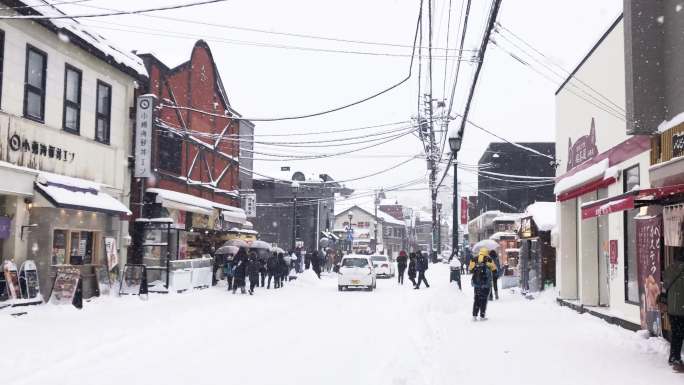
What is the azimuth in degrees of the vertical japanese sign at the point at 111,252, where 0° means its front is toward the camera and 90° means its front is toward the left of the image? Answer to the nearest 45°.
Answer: approximately 315°

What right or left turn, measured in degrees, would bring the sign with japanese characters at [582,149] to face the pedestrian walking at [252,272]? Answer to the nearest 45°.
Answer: approximately 45° to its right

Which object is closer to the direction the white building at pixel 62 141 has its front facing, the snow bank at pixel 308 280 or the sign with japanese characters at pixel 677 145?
the sign with japanese characters

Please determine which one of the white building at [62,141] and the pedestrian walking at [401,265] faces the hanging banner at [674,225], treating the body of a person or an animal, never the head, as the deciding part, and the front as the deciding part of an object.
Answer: the white building

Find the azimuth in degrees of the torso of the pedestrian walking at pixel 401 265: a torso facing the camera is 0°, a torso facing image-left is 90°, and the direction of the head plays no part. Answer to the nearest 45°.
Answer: approximately 180°

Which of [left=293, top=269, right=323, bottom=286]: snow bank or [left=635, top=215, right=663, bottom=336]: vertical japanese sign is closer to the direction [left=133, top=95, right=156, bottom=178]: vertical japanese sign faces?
the vertical japanese sign

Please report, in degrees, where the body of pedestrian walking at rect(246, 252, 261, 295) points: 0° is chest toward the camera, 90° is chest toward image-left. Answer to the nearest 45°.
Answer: approximately 180°

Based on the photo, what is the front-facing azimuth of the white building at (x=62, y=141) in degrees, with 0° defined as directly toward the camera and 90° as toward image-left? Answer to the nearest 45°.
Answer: approximately 315°

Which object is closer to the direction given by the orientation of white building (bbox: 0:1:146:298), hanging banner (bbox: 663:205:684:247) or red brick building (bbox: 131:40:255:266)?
the hanging banner

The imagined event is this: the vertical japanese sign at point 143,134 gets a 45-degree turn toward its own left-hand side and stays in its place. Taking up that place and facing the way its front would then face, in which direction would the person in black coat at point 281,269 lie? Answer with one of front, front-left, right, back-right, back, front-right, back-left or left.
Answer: left
